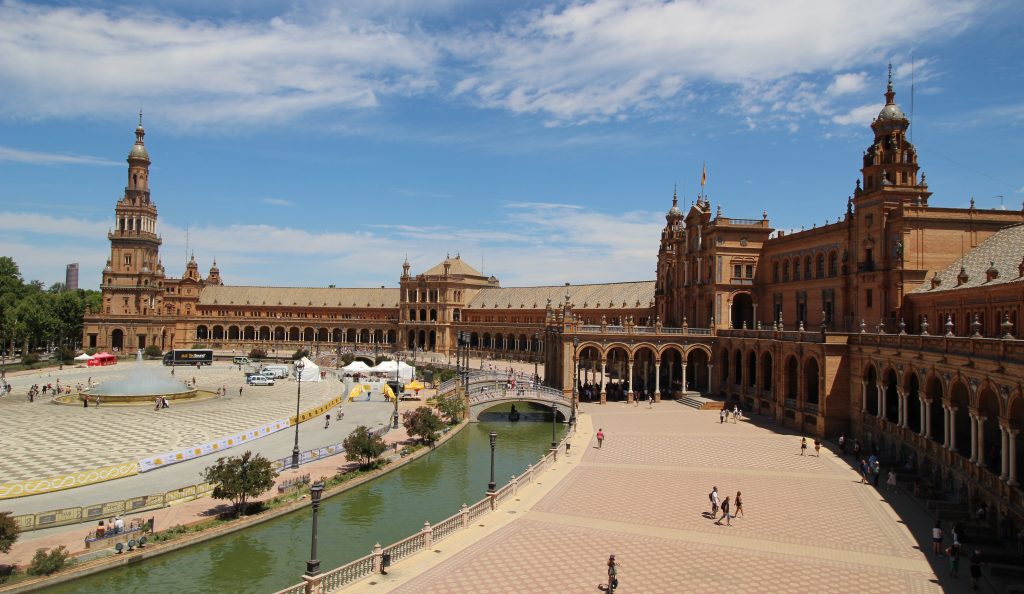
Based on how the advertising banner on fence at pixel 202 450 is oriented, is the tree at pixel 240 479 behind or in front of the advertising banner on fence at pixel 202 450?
in front

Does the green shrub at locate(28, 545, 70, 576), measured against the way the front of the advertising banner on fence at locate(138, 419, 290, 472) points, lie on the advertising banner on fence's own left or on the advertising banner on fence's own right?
on the advertising banner on fence's own right

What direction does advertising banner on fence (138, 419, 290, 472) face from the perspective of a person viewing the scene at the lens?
facing the viewer and to the right of the viewer

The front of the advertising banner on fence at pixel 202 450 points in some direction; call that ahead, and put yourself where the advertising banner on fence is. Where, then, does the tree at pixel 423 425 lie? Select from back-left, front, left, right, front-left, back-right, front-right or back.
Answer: front-left

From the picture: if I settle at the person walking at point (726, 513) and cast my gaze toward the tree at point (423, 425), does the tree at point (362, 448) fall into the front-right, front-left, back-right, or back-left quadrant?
front-left

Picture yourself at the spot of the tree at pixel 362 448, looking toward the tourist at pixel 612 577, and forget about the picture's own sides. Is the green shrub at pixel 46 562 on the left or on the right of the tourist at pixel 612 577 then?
right

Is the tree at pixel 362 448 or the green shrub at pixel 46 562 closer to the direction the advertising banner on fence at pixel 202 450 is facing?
the tree

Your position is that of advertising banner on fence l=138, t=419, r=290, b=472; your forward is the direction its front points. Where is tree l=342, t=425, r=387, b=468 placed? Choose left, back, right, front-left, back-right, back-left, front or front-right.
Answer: front

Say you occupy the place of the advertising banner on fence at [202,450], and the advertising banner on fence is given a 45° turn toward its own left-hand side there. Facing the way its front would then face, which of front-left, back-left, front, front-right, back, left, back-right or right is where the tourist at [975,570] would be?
front-right

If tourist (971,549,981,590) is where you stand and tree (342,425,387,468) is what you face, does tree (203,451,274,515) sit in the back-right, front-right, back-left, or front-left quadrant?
front-left

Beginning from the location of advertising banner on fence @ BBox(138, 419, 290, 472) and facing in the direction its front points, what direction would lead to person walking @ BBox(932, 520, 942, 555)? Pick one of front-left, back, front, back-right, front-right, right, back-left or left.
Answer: front
